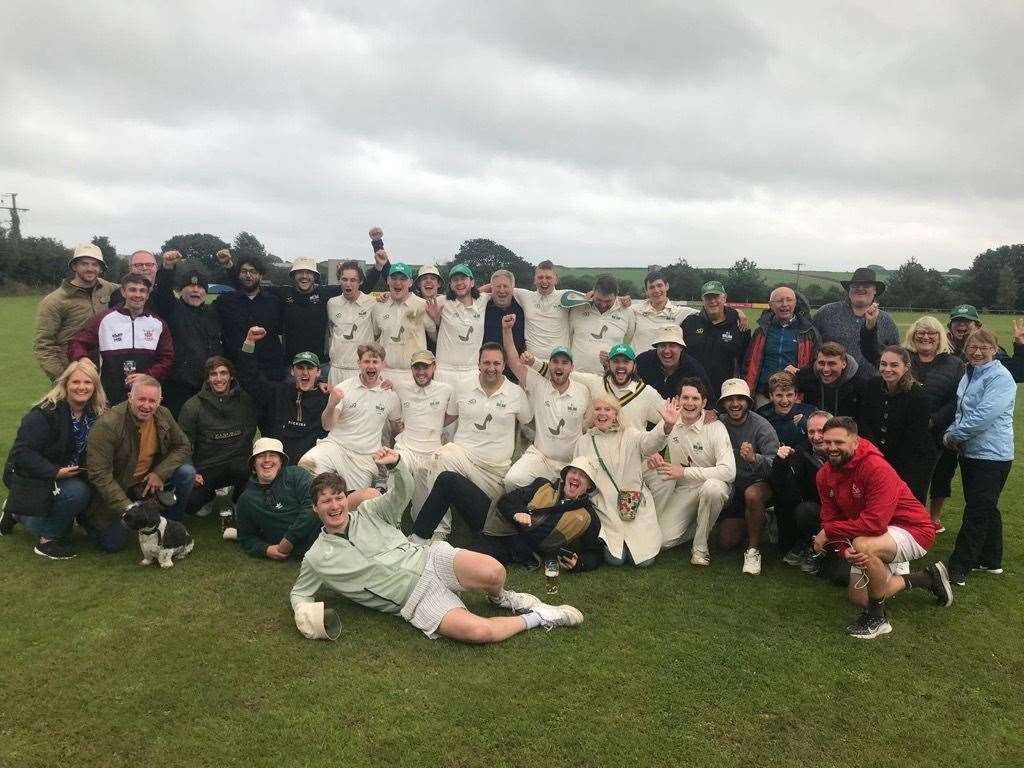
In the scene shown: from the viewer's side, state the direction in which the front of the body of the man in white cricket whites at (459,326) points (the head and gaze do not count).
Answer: toward the camera

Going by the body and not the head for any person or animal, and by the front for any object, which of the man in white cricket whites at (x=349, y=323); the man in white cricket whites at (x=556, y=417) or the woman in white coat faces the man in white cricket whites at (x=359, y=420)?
the man in white cricket whites at (x=349, y=323)

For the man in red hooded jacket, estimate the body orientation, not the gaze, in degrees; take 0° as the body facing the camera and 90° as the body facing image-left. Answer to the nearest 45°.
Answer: approximately 45°

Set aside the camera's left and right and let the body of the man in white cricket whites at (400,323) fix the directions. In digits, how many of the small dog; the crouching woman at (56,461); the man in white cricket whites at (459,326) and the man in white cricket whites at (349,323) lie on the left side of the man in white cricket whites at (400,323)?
1

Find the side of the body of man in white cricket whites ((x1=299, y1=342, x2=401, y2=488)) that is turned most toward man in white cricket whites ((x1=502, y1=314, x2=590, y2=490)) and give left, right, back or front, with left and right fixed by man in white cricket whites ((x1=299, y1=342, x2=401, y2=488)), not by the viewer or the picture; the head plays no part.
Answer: left

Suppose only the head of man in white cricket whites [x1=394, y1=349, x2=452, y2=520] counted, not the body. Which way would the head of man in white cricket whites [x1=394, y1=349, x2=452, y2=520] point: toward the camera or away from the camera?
toward the camera

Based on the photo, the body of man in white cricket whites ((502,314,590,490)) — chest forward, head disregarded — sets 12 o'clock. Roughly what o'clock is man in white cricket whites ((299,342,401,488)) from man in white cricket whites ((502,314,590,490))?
man in white cricket whites ((299,342,401,488)) is roughly at 3 o'clock from man in white cricket whites ((502,314,590,490)).

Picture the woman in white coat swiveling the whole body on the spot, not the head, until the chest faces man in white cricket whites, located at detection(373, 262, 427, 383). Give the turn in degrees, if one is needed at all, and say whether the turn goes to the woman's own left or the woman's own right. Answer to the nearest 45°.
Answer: approximately 135° to the woman's own right

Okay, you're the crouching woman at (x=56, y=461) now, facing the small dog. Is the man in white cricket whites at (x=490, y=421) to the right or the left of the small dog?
left

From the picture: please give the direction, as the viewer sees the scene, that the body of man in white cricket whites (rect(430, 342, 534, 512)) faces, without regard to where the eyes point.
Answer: toward the camera

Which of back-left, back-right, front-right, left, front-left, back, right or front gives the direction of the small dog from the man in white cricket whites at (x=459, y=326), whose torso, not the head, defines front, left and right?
front-right

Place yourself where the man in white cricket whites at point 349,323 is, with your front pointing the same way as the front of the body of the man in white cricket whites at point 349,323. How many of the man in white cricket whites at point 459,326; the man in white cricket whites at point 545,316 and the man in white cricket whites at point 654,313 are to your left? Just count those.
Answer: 3

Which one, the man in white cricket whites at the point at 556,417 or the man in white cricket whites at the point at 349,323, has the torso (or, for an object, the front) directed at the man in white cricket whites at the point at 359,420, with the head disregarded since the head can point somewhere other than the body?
the man in white cricket whites at the point at 349,323

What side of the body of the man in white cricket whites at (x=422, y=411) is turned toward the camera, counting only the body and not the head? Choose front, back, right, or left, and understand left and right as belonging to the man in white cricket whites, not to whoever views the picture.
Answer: front

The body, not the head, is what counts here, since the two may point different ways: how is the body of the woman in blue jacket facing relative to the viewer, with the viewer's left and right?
facing the viewer and to the left of the viewer

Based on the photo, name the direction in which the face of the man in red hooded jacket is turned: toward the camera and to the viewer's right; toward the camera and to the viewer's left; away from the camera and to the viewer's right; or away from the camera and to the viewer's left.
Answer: toward the camera and to the viewer's left

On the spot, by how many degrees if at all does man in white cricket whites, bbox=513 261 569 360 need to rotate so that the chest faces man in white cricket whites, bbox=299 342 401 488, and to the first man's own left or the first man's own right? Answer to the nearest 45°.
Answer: approximately 45° to the first man's own right

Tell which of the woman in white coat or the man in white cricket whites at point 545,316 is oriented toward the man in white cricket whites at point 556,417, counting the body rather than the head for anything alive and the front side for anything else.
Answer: the man in white cricket whites at point 545,316
